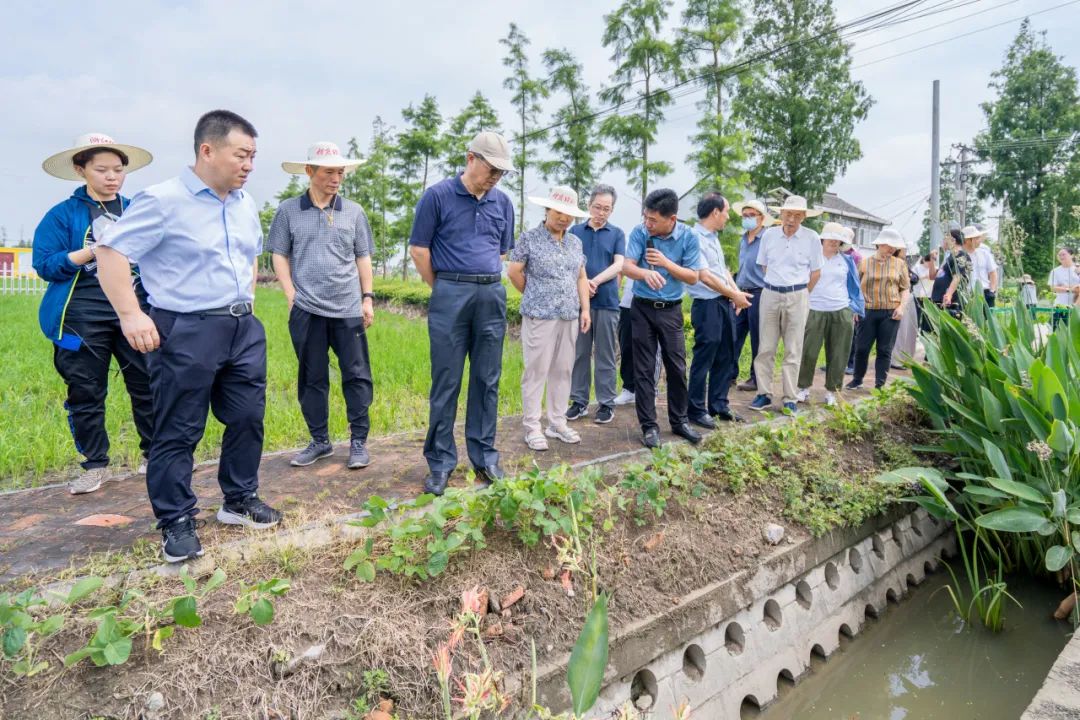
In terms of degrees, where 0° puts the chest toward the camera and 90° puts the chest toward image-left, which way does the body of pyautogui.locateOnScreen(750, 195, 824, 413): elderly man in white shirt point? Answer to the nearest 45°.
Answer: approximately 0°

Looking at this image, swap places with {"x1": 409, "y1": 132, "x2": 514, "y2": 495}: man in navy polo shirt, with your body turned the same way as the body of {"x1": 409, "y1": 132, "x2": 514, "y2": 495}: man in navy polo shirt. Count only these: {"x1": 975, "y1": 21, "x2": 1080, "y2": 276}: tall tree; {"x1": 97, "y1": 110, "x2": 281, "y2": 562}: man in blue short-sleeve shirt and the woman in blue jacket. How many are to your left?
1

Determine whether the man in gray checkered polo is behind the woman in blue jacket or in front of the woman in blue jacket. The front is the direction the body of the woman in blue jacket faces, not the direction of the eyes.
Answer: in front

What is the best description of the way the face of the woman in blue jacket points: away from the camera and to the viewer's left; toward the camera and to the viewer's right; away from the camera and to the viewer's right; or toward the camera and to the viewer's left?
toward the camera and to the viewer's right

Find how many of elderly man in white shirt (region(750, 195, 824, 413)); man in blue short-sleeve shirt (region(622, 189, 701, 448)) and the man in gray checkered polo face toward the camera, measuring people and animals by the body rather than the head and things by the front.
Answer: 3

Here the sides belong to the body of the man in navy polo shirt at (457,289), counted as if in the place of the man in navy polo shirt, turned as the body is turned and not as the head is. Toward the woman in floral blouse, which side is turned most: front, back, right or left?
left

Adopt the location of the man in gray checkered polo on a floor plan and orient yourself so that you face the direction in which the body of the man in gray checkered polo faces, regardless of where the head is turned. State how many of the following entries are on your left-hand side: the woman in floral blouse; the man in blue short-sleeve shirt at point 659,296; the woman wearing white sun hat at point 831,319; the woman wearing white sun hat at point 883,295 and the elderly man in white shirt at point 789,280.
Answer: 5

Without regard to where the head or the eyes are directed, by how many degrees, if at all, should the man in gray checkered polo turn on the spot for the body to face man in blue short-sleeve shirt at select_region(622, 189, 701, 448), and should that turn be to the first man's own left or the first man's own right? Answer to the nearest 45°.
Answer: approximately 90° to the first man's own left

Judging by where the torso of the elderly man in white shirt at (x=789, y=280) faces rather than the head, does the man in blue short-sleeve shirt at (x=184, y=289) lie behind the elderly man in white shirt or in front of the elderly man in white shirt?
in front

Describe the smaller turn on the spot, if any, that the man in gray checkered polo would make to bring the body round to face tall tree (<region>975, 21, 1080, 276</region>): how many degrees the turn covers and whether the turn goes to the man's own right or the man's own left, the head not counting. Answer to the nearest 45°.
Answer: approximately 135° to the man's own left

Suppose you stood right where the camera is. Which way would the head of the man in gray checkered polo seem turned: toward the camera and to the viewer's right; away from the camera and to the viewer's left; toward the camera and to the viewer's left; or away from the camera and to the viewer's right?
toward the camera and to the viewer's right

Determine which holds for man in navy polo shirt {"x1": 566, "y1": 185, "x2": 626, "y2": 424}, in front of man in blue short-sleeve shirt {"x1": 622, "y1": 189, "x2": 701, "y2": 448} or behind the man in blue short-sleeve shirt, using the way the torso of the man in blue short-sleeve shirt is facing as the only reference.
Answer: behind

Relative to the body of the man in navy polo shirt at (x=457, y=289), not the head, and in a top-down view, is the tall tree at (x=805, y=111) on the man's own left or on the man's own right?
on the man's own left

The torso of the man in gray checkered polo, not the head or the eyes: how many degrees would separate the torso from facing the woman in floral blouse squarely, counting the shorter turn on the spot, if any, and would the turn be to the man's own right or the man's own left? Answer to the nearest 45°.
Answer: approximately 90° to the man's own left
